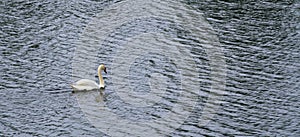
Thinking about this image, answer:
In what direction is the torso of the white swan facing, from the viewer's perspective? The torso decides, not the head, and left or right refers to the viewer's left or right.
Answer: facing to the right of the viewer
